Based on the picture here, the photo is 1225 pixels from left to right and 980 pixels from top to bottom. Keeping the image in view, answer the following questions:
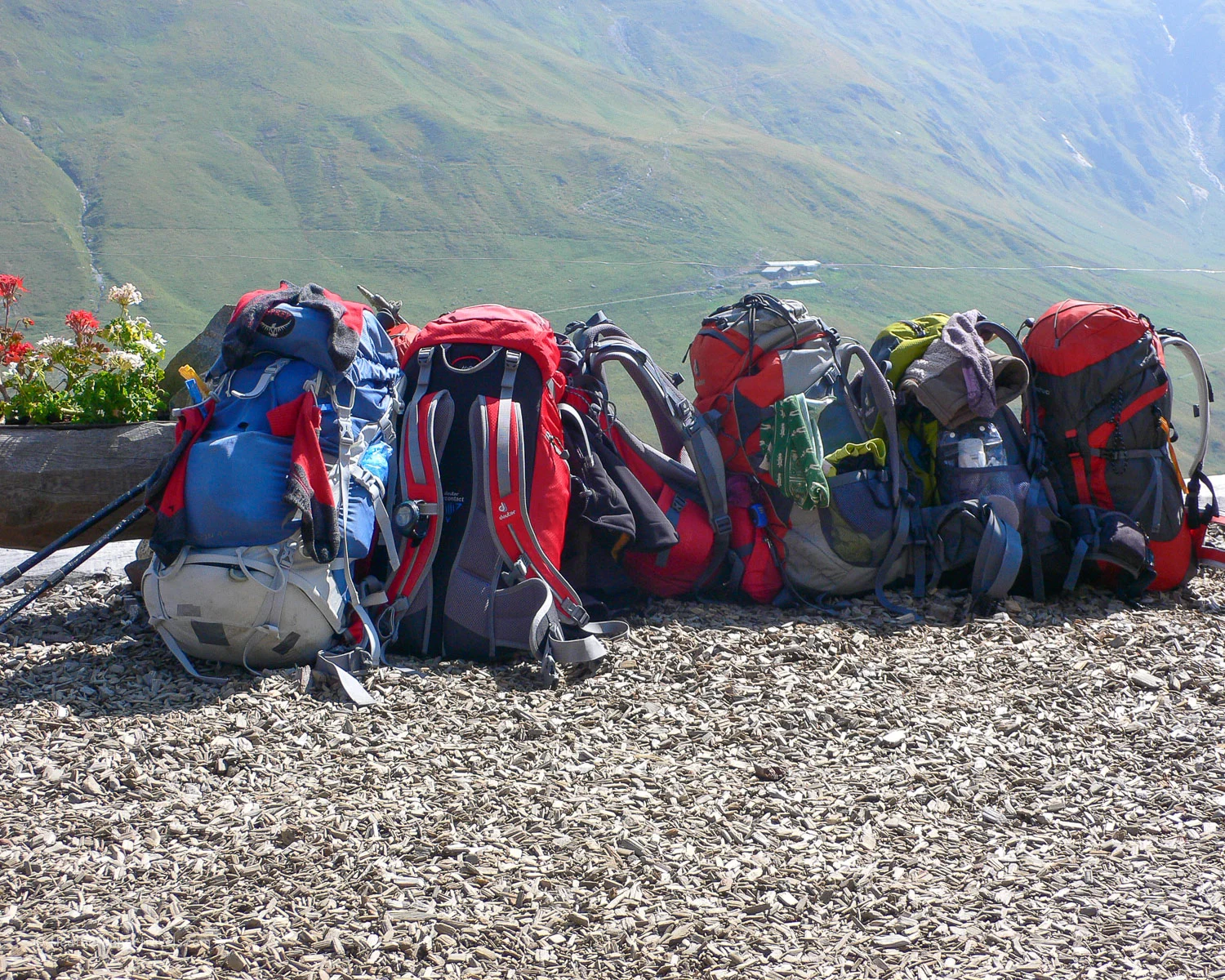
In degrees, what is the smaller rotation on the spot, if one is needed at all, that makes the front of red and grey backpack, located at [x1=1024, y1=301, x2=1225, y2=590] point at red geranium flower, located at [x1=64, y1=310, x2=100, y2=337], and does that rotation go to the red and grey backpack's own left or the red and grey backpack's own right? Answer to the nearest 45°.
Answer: approximately 45° to the red and grey backpack's own right

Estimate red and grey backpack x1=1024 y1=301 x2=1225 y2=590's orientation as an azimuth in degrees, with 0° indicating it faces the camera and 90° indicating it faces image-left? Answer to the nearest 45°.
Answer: approximately 45°

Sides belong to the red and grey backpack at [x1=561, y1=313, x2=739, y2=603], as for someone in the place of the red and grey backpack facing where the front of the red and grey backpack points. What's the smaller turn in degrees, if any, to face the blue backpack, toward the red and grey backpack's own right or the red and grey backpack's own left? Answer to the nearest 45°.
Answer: approximately 45° to the red and grey backpack's own left

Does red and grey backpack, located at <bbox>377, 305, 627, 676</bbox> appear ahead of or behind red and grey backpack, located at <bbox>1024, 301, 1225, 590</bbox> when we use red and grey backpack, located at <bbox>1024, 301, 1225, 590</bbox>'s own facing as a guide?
ahead
